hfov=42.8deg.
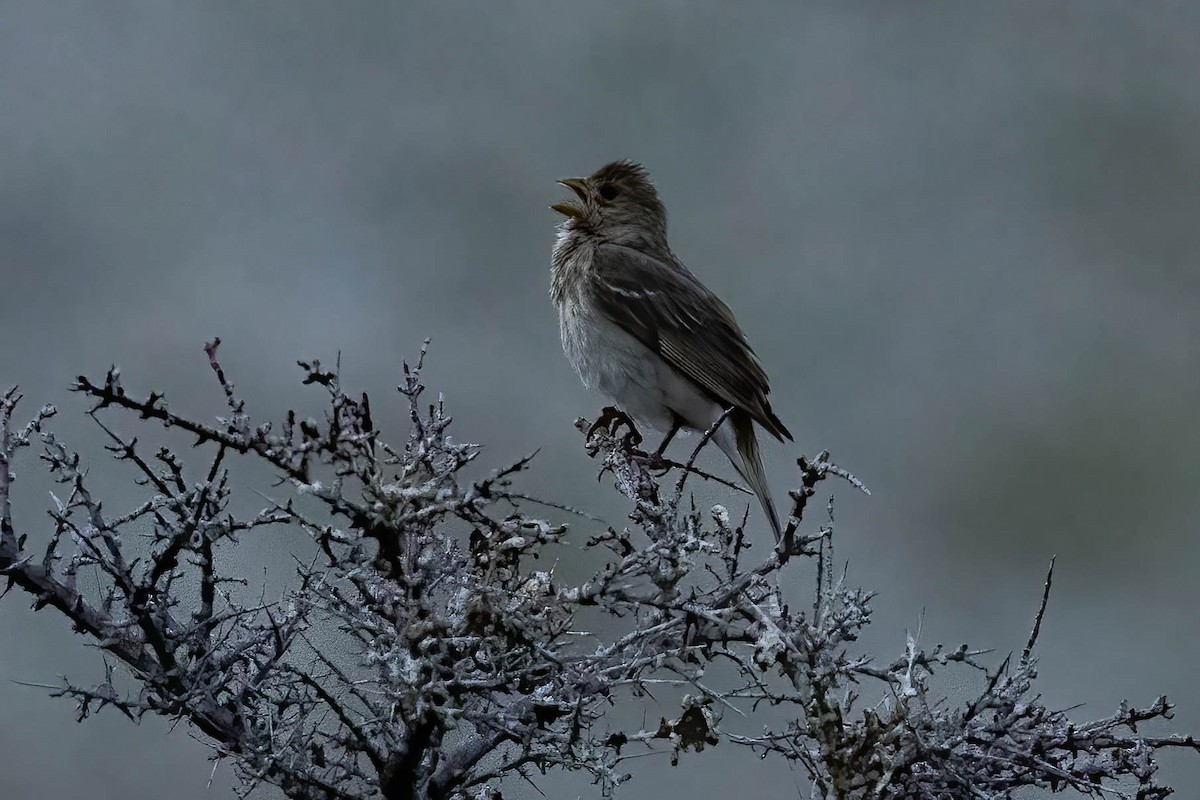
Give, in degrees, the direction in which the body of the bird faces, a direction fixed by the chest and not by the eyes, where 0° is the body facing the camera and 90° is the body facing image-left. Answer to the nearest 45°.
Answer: approximately 90°
